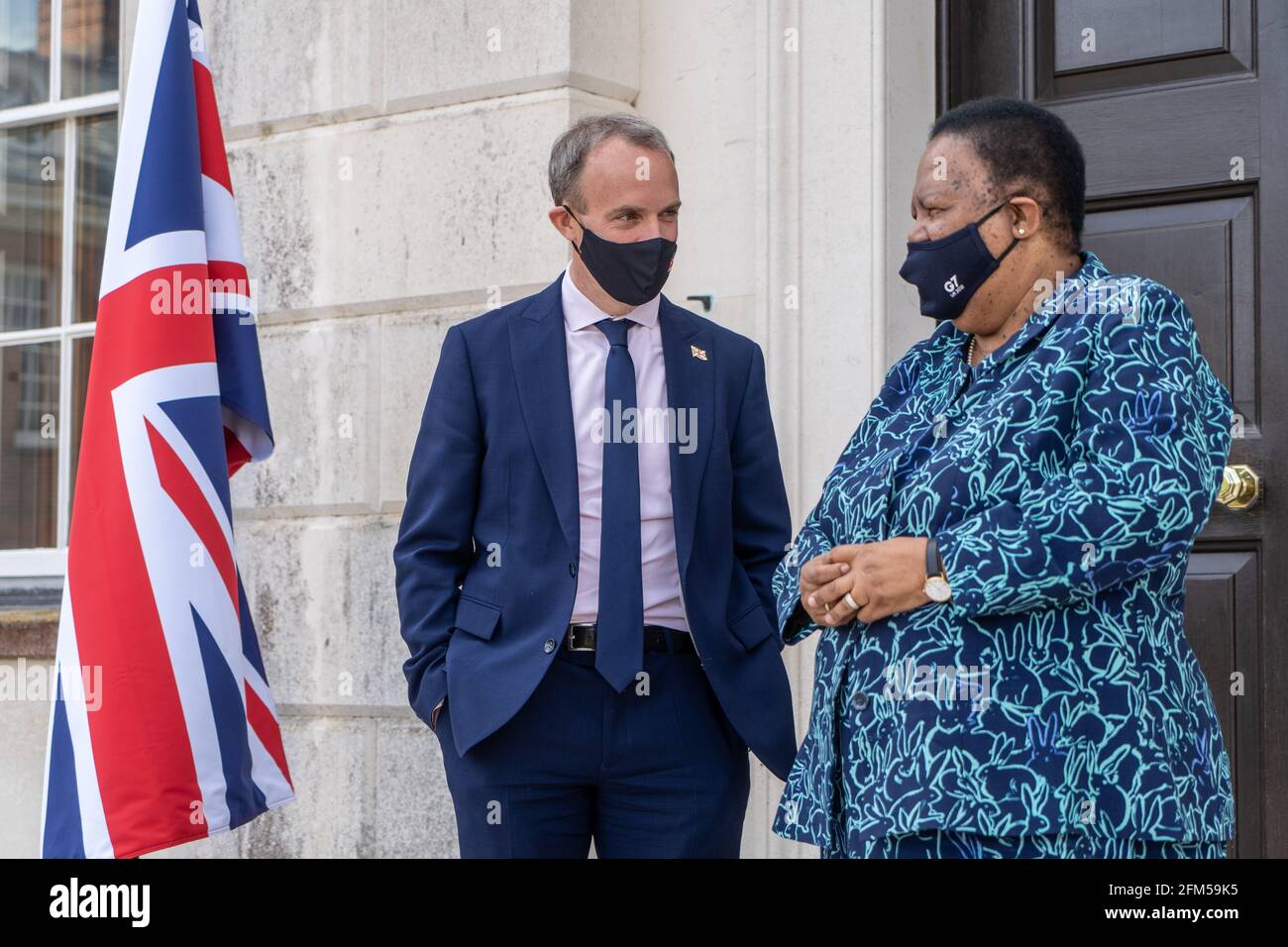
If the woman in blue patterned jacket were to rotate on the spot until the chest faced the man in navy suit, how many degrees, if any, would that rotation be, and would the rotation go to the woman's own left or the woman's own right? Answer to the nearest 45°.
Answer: approximately 90° to the woman's own right

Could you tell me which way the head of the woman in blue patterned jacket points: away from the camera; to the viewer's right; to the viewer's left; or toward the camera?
to the viewer's left

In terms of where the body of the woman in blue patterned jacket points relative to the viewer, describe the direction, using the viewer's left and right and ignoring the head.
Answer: facing the viewer and to the left of the viewer

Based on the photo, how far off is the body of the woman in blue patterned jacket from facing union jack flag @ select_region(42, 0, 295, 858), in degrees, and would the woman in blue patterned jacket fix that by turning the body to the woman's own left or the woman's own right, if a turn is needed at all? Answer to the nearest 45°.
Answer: approximately 90° to the woman's own right

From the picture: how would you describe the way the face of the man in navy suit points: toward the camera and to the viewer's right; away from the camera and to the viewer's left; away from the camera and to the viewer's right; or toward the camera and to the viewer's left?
toward the camera and to the viewer's right

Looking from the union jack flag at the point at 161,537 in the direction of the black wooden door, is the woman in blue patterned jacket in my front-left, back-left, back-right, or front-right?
front-right

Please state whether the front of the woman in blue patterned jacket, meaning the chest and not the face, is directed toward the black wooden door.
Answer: no

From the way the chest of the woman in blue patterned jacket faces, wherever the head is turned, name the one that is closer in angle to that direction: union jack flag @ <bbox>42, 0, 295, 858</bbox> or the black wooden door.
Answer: the union jack flag
